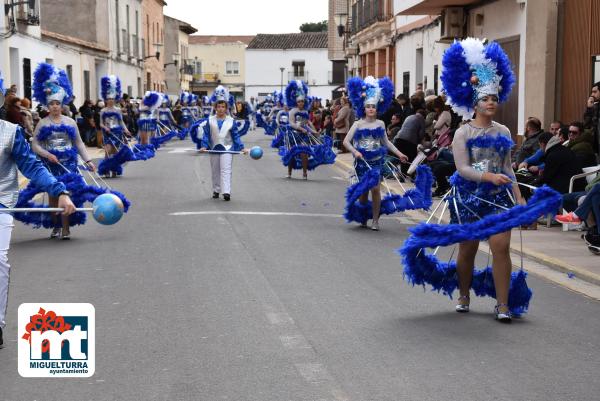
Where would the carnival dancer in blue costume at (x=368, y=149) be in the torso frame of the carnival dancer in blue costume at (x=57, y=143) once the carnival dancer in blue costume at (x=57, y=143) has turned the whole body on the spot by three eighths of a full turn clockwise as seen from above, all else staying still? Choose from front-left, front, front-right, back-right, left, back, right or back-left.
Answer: back-right

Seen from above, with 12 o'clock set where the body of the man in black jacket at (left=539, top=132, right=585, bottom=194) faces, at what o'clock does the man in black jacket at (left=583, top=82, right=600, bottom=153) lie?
the man in black jacket at (left=583, top=82, right=600, bottom=153) is roughly at 4 o'clock from the man in black jacket at (left=539, top=132, right=585, bottom=194).

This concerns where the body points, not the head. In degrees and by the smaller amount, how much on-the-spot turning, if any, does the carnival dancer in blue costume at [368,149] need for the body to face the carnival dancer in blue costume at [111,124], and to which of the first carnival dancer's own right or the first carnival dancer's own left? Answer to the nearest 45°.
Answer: approximately 135° to the first carnival dancer's own right

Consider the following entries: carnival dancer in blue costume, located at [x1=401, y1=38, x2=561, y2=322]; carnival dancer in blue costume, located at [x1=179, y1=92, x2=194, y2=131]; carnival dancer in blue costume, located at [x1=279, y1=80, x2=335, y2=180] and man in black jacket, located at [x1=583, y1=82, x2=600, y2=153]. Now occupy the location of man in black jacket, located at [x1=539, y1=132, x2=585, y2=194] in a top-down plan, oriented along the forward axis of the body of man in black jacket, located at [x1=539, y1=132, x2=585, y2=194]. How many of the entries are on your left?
1

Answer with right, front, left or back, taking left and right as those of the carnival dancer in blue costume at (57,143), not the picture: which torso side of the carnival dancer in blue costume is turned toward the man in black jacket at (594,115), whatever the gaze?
left

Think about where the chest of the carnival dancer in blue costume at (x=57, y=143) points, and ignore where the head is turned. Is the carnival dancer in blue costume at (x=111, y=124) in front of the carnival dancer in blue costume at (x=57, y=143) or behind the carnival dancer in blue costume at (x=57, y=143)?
behind

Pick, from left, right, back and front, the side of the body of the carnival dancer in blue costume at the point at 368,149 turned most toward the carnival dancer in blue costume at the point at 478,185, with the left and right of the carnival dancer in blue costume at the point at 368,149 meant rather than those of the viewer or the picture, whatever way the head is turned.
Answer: front

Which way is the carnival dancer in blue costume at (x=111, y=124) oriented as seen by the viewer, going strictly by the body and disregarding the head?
toward the camera

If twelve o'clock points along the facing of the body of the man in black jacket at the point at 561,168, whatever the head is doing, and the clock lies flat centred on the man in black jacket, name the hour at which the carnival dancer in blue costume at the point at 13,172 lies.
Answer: The carnival dancer in blue costume is roughly at 10 o'clock from the man in black jacket.

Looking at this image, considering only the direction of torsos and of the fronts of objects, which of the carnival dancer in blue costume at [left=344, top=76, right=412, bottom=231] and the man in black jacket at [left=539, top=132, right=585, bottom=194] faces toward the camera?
the carnival dancer in blue costume

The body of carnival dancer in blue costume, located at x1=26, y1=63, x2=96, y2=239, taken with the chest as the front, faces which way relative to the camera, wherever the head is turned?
toward the camera

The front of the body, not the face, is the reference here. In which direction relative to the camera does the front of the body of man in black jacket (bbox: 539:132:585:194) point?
to the viewer's left

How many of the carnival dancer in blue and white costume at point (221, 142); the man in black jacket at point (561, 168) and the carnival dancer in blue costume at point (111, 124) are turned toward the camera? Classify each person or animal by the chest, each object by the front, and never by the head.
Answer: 2

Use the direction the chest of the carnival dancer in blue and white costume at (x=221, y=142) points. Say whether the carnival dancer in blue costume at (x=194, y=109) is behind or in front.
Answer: behind

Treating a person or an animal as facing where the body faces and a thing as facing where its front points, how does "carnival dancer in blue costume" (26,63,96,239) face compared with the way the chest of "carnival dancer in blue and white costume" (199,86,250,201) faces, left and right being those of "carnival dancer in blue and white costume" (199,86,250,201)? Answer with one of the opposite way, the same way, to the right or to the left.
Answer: the same way

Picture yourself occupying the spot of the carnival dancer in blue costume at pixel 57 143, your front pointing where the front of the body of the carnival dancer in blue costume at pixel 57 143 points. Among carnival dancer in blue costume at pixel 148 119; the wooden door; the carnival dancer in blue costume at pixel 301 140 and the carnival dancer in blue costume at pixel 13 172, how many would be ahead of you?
1

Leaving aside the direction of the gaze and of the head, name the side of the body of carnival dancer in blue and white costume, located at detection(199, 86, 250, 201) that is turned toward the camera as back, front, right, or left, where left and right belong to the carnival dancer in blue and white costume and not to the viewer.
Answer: front
